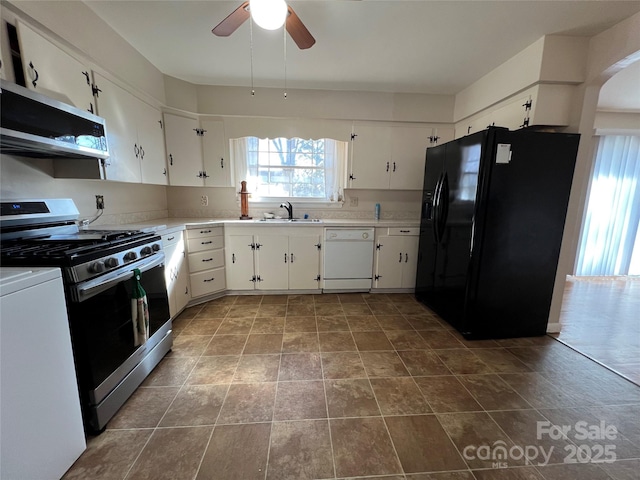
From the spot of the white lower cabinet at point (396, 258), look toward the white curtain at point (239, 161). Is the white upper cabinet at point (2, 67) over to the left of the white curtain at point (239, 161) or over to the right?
left

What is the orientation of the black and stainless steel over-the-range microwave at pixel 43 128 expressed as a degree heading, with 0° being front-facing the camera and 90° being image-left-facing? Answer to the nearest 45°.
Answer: approximately 315°

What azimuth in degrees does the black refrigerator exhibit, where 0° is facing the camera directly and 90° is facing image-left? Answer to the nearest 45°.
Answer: approximately 45°

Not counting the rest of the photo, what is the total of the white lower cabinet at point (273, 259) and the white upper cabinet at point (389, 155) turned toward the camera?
2

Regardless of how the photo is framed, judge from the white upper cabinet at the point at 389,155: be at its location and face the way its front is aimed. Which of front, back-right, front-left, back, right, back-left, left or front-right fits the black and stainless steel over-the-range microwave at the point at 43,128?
front-right

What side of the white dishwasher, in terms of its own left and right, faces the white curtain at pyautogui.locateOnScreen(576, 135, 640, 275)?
left

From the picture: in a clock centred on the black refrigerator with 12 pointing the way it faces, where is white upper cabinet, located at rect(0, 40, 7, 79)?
The white upper cabinet is roughly at 12 o'clock from the black refrigerator.

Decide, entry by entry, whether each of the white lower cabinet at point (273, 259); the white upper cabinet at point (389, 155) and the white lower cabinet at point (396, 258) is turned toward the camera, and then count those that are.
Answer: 3

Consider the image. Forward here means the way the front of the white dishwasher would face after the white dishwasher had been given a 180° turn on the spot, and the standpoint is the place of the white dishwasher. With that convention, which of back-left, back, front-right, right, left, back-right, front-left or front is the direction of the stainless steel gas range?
back-left

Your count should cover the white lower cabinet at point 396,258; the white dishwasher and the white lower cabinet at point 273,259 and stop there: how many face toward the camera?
3

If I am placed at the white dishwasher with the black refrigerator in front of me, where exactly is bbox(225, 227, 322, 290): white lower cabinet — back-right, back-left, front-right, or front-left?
back-right
